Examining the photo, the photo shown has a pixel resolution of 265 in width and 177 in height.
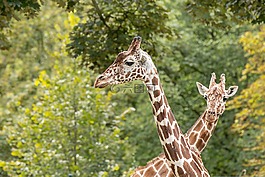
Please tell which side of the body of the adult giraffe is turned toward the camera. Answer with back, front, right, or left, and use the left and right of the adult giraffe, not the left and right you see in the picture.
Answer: left

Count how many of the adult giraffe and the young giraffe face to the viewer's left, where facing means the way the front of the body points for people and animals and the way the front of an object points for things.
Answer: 1

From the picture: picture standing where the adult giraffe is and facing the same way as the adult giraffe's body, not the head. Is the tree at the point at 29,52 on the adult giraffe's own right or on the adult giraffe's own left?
on the adult giraffe's own right

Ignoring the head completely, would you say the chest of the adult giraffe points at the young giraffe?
no

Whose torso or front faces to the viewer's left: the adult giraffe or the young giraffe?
the adult giraffe
